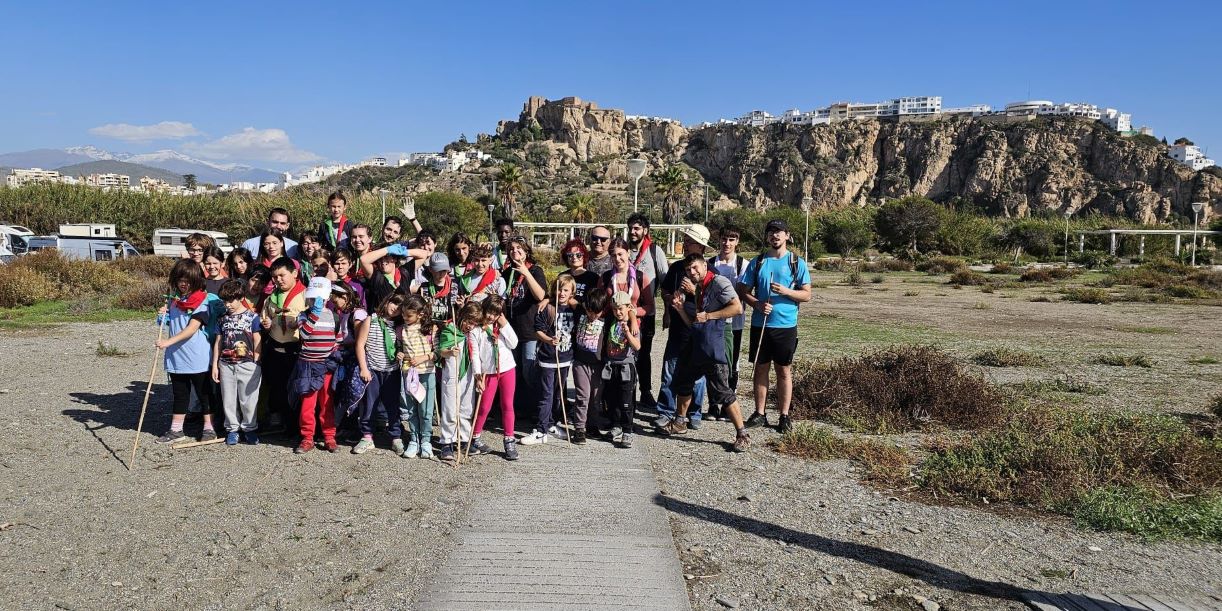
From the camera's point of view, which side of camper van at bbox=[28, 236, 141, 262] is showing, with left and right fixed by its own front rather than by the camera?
right

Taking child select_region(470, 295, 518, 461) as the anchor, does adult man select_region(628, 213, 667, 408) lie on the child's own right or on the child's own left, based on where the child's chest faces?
on the child's own left

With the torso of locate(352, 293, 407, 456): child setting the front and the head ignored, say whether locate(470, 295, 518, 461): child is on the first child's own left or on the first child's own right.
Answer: on the first child's own left

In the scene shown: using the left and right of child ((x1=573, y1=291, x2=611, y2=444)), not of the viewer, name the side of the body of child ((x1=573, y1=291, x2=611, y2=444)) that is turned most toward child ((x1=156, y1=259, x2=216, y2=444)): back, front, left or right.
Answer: right

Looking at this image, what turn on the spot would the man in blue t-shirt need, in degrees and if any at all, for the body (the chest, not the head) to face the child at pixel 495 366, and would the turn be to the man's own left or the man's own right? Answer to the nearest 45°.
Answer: approximately 45° to the man's own right

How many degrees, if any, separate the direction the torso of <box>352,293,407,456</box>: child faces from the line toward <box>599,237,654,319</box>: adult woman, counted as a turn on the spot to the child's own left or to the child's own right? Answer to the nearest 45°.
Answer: approximately 90° to the child's own left

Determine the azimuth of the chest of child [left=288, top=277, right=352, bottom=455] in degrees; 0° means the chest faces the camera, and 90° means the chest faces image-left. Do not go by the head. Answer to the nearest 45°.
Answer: approximately 0°

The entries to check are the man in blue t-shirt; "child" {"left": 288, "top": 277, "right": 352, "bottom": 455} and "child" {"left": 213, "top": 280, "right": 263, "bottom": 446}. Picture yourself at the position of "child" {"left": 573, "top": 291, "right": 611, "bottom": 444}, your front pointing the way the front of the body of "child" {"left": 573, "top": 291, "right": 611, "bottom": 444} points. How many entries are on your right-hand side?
2
